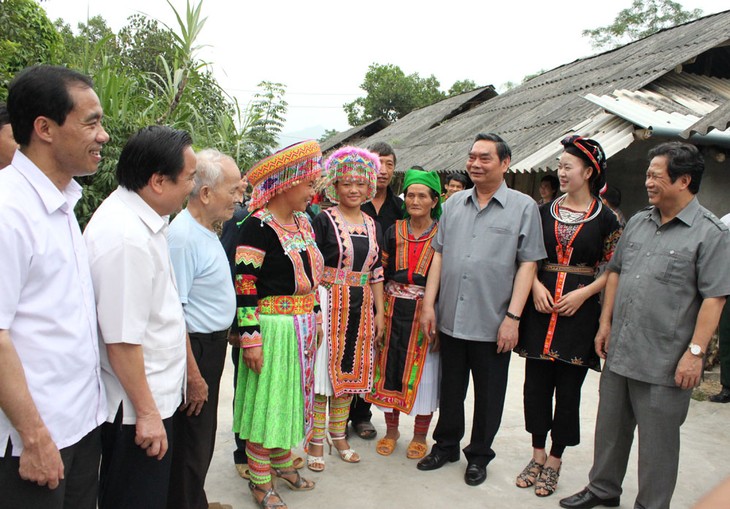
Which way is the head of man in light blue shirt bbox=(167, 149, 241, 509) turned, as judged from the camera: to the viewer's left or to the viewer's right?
to the viewer's right

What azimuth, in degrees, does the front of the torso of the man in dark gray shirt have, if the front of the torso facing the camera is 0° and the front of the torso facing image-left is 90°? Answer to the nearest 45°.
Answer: approximately 45°

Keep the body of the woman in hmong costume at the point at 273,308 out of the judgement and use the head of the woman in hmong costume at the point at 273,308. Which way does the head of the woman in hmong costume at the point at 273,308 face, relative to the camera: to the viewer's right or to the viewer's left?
to the viewer's right

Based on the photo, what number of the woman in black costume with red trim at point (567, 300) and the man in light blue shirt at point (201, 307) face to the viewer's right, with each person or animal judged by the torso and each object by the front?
1

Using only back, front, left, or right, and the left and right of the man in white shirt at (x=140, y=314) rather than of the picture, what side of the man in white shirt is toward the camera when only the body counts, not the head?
right

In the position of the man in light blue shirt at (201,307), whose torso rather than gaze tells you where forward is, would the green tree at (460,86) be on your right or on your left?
on your left

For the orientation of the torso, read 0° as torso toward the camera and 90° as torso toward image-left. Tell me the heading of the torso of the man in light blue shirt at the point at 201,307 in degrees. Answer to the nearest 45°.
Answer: approximately 270°

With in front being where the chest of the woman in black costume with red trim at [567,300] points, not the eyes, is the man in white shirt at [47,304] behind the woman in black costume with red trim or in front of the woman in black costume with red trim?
in front

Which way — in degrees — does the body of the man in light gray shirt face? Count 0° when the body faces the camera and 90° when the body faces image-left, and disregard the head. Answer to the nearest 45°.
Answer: approximately 45°

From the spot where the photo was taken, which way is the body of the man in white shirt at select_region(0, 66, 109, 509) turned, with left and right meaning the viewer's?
facing to the right of the viewer

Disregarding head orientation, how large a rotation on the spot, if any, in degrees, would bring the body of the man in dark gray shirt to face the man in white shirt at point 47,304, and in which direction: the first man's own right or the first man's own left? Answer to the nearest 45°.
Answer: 0° — they already face them

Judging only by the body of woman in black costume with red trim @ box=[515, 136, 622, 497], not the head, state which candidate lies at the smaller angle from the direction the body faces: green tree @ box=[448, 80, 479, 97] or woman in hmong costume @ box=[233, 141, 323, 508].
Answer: the woman in hmong costume
